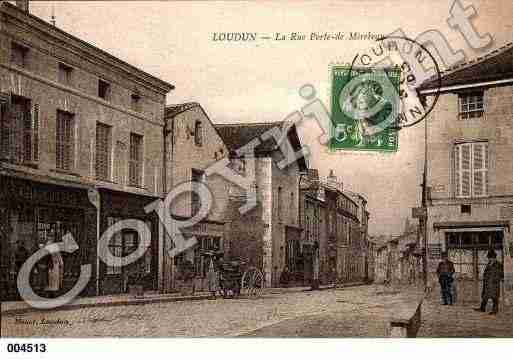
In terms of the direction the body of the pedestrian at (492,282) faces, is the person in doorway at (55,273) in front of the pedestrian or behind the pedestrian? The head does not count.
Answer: in front

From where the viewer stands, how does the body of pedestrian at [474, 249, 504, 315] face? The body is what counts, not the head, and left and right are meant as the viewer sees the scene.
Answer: facing the viewer and to the left of the viewer

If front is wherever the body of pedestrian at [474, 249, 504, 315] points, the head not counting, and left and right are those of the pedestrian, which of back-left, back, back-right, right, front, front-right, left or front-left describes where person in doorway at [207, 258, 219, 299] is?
front-right
